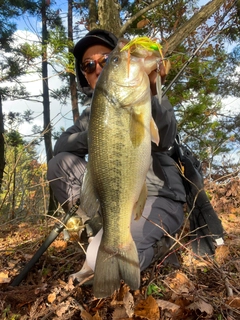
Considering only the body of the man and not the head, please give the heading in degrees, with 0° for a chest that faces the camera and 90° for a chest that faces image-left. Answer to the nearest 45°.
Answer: approximately 0°

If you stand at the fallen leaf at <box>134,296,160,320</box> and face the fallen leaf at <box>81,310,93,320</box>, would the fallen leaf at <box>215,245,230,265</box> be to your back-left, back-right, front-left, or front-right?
back-right

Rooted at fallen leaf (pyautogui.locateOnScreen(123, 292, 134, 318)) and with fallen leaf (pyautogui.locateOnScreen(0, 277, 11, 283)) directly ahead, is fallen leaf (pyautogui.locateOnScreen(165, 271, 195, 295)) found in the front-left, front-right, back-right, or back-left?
back-right

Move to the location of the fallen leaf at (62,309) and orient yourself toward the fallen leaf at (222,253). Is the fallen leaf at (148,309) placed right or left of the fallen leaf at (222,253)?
right
